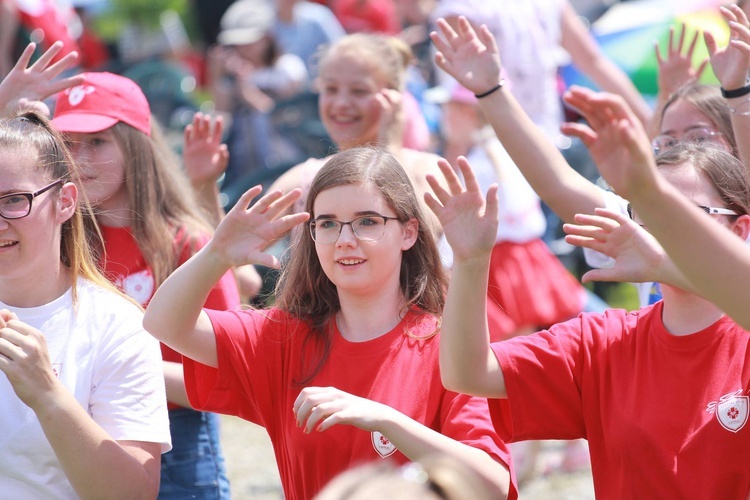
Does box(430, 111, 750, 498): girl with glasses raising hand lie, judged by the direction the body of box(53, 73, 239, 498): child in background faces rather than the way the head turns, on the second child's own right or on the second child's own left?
on the second child's own left

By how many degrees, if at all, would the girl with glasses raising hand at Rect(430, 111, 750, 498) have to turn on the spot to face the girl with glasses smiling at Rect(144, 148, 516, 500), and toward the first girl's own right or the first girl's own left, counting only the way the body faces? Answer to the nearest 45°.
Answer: approximately 90° to the first girl's own right

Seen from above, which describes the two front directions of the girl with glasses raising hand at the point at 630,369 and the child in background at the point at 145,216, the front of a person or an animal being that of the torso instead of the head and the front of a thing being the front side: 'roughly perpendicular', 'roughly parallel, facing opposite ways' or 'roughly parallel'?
roughly parallel

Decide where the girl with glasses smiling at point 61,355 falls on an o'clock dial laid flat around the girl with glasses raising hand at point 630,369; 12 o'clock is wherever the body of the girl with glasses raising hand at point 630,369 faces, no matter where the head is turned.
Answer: the girl with glasses smiling at point 61,355 is roughly at 3 o'clock from the girl with glasses raising hand at point 630,369.

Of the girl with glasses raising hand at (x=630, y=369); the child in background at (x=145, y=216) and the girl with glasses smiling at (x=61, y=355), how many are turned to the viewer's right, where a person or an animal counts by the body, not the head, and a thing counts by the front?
0

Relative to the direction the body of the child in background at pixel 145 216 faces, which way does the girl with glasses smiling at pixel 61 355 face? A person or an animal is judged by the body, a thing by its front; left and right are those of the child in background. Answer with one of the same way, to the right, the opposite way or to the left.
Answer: the same way

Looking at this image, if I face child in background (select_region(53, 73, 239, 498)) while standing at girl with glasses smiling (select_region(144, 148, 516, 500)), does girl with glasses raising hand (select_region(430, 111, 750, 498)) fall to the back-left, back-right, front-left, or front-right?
back-right

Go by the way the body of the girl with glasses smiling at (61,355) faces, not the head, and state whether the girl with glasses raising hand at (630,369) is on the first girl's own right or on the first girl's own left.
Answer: on the first girl's own left

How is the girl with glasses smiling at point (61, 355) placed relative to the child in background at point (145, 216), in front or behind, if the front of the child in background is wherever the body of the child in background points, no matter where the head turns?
in front

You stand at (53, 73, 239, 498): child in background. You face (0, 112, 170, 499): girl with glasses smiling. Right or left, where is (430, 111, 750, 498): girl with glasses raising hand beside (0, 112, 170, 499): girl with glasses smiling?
left

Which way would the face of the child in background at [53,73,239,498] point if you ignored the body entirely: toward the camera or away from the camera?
toward the camera

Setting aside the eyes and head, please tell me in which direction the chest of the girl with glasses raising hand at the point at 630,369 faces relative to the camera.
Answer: toward the camera

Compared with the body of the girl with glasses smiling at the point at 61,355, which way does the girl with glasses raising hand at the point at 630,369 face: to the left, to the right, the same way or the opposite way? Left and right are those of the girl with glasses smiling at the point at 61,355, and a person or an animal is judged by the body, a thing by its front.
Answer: the same way
